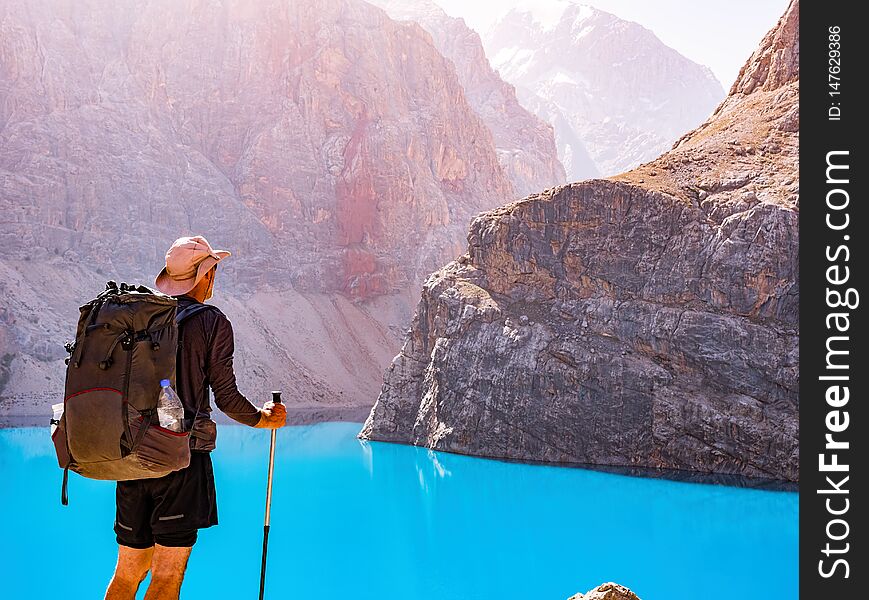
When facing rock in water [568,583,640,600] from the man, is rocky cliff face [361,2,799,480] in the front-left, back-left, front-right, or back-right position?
front-left

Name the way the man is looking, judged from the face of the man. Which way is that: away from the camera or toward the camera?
away from the camera

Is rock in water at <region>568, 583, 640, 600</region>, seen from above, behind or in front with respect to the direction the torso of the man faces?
in front

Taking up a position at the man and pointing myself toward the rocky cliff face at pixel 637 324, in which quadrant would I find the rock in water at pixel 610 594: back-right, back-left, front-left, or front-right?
front-right

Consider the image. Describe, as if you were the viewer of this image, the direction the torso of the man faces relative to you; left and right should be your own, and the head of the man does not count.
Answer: facing away from the viewer and to the right of the viewer

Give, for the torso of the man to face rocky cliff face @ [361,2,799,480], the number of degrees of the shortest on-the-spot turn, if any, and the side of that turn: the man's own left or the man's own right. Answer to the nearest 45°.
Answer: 0° — they already face it
